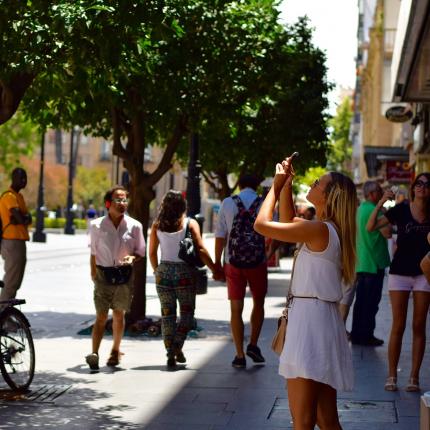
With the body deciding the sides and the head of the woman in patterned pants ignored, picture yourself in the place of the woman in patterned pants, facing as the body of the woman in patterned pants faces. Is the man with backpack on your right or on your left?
on your right

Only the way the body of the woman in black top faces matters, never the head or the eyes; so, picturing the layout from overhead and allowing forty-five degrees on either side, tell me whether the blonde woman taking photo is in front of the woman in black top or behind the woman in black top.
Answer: in front

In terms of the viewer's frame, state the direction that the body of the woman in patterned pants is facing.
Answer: away from the camera

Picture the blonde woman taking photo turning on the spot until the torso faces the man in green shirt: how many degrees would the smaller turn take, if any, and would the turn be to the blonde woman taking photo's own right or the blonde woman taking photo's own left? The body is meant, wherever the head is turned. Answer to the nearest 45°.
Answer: approximately 90° to the blonde woman taking photo's own right

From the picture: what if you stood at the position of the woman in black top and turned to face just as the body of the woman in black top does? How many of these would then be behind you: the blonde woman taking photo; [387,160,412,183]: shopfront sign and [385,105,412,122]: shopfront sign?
2

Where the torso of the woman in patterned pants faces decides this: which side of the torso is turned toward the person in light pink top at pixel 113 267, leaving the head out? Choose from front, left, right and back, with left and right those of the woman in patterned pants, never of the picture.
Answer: left

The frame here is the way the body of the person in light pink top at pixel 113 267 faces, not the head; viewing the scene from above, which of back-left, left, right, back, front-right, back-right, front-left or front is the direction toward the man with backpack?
left

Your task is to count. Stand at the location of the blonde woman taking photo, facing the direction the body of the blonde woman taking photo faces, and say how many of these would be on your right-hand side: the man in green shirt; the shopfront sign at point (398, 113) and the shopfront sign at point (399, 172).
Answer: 3

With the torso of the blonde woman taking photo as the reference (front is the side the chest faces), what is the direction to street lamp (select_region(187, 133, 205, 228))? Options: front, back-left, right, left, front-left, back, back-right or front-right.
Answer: right
